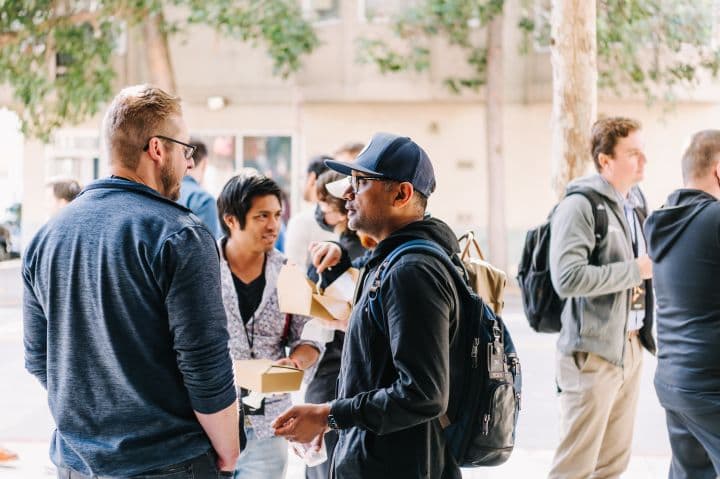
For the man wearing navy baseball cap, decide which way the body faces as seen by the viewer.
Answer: to the viewer's left

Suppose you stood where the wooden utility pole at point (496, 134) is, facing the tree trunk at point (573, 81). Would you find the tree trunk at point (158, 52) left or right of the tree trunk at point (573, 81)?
right

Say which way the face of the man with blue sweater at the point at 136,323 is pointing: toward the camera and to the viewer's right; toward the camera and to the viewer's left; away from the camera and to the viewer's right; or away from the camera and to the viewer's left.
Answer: away from the camera and to the viewer's right

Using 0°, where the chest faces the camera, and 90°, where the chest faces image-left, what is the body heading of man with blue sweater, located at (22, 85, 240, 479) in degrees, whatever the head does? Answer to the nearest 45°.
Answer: approximately 225°

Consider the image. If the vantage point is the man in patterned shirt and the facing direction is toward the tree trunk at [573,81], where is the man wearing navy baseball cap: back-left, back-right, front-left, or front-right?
back-right

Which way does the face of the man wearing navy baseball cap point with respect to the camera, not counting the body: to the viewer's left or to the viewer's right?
to the viewer's left

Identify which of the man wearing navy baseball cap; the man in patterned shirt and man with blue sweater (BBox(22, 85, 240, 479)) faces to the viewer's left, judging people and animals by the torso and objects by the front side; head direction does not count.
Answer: the man wearing navy baseball cap

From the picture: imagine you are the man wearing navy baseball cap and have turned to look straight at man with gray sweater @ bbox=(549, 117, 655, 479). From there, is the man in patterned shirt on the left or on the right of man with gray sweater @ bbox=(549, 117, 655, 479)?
left

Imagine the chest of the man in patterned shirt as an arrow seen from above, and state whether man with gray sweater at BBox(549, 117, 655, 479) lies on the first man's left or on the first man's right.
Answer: on the first man's left
